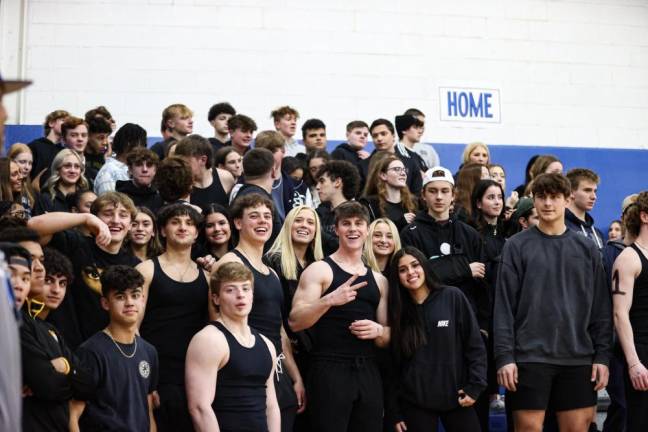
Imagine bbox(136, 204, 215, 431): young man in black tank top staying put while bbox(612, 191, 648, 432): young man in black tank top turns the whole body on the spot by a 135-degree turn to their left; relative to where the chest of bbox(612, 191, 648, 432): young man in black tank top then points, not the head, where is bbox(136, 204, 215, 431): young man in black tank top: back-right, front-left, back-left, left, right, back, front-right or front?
back-left

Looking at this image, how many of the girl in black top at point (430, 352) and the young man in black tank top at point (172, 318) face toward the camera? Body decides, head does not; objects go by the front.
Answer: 2

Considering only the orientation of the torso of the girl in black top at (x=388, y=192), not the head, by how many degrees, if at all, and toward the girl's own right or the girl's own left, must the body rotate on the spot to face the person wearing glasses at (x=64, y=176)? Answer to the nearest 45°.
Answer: approximately 135° to the girl's own right

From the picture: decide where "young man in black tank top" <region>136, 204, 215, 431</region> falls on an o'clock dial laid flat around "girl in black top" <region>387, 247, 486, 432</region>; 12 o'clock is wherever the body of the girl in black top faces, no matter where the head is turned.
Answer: The young man in black tank top is roughly at 2 o'clock from the girl in black top.
